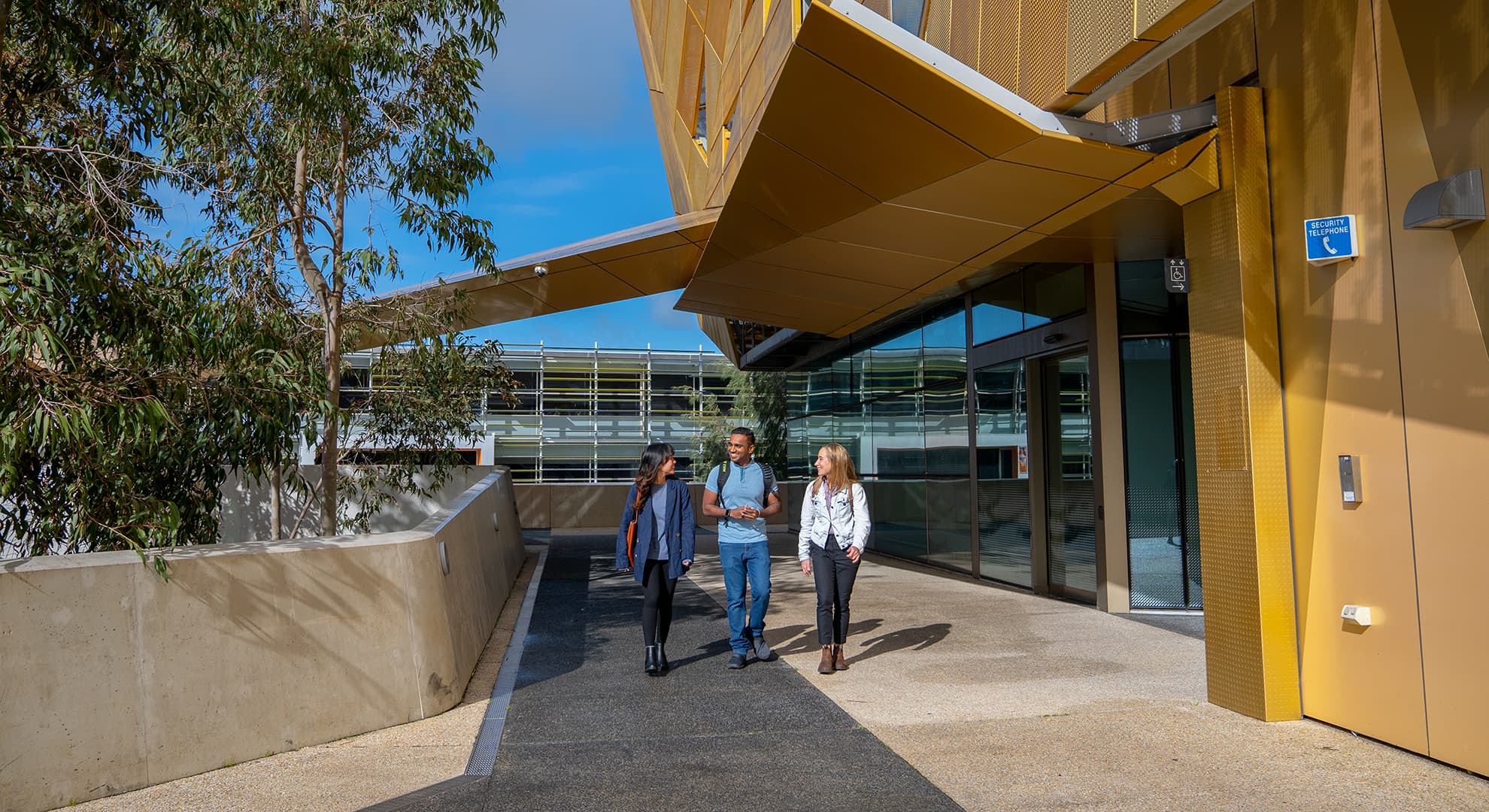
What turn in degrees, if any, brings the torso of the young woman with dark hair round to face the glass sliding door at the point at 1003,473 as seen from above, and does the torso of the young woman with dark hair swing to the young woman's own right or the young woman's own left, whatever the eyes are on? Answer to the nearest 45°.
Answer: approximately 135° to the young woman's own left

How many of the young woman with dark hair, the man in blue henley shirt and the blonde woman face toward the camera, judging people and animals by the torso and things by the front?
3

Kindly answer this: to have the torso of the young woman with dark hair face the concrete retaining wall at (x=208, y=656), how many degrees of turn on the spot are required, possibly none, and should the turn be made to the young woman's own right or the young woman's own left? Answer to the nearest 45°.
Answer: approximately 45° to the young woman's own right

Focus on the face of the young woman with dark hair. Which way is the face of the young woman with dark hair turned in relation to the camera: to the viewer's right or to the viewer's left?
to the viewer's right

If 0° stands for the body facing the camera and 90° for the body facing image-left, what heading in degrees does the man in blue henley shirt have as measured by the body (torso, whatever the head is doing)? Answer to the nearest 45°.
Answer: approximately 0°

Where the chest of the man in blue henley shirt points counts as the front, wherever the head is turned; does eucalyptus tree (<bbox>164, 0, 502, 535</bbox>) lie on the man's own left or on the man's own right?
on the man's own right

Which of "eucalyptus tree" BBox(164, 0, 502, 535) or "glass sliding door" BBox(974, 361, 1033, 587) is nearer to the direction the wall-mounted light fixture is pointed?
the eucalyptus tree

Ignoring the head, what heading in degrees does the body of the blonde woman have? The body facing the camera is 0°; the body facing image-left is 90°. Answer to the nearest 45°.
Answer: approximately 0°

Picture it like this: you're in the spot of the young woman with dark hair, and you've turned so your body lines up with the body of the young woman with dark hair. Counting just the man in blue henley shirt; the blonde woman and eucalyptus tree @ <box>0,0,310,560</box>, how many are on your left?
2
